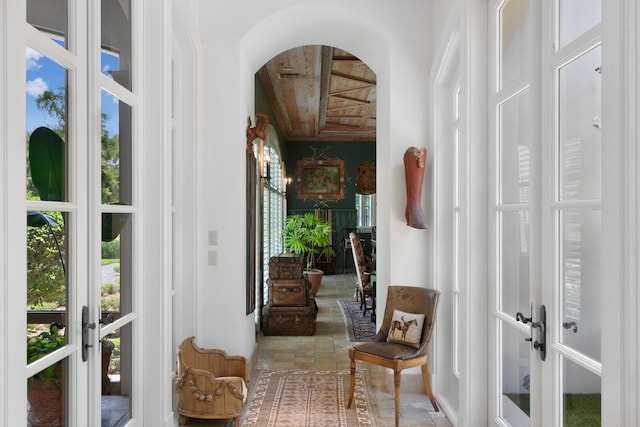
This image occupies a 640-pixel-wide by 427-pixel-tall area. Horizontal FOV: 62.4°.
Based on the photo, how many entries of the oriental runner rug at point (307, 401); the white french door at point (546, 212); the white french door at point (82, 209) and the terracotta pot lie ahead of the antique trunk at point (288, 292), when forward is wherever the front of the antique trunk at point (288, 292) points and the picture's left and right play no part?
3

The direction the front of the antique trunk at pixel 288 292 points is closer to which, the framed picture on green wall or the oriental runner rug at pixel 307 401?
the oriental runner rug

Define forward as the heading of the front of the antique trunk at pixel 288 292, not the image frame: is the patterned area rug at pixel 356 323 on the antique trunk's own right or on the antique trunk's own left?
on the antique trunk's own left
